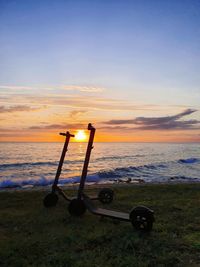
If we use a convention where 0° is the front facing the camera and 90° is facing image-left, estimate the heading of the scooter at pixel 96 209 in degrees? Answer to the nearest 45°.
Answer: approximately 135°

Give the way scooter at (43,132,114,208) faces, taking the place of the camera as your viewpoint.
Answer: facing to the left of the viewer
